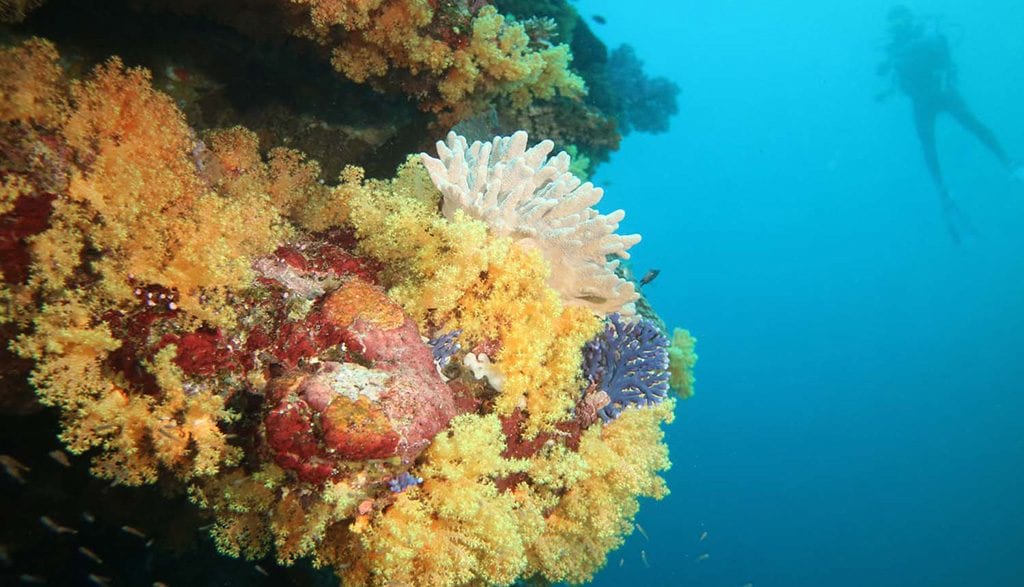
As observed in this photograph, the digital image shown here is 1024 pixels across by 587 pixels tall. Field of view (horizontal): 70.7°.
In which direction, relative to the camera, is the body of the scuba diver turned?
to the viewer's left

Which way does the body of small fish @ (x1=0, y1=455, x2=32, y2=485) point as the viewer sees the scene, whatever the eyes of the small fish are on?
to the viewer's left

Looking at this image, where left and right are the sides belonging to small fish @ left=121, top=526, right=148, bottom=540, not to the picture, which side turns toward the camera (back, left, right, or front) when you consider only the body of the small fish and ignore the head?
left
